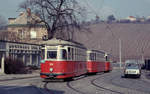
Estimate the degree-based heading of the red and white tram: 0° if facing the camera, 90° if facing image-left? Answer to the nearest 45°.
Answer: approximately 45°

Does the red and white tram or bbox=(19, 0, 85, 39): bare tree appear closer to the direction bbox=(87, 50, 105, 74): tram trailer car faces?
the red and white tram

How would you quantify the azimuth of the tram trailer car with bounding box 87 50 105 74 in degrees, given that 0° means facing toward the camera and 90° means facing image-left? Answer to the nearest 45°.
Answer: approximately 45°

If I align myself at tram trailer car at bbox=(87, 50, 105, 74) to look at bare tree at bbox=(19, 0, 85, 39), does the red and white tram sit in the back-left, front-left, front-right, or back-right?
back-left

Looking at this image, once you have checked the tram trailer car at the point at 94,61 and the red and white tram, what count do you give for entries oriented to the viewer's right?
0

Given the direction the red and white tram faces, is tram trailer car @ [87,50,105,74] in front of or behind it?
behind

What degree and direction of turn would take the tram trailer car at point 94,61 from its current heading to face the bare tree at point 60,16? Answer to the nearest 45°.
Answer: approximately 90° to its right

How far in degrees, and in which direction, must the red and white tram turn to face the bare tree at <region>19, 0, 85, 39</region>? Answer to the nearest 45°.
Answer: approximately 135° to its right

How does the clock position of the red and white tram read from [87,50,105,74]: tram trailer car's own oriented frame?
The red and white tram is roughly at 11 o'clock from the tram trailer car.
